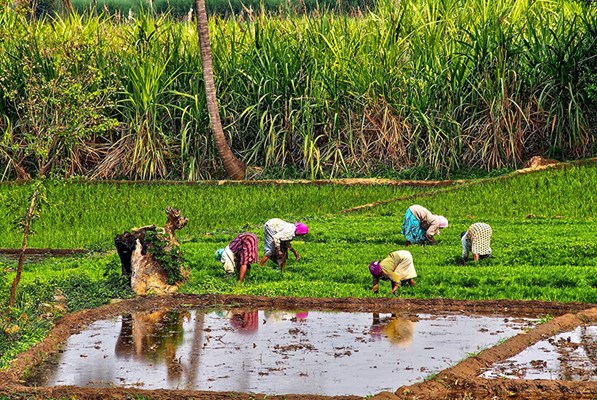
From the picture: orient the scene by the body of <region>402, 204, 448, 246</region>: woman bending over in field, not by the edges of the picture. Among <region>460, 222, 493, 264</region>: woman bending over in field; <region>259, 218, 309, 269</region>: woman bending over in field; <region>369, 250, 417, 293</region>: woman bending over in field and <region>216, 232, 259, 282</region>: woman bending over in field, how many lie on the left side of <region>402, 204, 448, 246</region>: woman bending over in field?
0

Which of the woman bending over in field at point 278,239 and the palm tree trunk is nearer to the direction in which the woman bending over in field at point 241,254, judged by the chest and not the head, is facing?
the palm tree trunk

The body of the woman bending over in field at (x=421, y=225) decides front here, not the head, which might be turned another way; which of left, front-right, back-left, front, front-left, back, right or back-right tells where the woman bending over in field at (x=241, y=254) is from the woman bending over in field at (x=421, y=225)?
back-right

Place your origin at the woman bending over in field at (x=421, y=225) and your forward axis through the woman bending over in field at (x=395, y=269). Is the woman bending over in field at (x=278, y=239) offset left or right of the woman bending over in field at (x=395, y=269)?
right

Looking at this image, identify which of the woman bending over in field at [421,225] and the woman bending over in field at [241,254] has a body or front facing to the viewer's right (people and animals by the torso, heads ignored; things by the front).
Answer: the woman bending over in field at [421,225]

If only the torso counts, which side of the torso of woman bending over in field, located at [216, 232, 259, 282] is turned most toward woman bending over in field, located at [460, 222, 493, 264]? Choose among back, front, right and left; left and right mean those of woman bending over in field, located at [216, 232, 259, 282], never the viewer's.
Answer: back

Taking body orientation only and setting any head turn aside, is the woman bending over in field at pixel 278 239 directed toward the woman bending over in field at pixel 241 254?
no

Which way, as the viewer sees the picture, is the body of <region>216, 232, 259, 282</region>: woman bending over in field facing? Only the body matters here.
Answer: to the viewer's left

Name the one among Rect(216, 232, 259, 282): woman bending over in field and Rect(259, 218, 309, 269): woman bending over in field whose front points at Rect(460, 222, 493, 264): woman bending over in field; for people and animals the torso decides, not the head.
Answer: Rect(259, 218, 309, 269): woman bending over in field

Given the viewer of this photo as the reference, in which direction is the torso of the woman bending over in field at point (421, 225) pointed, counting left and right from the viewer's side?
facing to the right of the viewer

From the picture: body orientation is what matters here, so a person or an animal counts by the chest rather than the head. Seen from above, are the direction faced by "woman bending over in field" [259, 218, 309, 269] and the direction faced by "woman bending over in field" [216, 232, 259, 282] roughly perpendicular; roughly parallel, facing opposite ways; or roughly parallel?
roughly parallel, facing opposite ways

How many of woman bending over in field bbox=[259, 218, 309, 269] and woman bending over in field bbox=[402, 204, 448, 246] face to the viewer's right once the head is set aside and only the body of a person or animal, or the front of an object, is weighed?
2

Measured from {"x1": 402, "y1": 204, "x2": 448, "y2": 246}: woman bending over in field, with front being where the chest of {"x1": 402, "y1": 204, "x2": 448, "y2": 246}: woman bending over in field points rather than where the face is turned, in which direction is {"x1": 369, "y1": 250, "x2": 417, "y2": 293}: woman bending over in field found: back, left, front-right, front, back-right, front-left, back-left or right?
right

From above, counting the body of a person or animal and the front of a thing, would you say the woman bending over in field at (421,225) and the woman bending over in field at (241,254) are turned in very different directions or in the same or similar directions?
very different directions

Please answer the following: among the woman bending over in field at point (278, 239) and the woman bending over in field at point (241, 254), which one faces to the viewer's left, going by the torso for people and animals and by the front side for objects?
the woman bending over in field at point (241, 254)

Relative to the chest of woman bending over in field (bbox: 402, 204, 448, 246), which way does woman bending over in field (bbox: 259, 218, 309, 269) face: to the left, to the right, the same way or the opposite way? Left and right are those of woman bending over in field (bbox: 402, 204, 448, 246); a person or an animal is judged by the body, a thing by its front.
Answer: the same way

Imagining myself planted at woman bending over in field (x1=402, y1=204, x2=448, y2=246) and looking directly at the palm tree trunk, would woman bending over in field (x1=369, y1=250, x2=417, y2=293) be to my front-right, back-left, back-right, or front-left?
back-left

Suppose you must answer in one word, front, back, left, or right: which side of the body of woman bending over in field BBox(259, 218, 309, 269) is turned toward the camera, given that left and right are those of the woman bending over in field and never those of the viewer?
right
